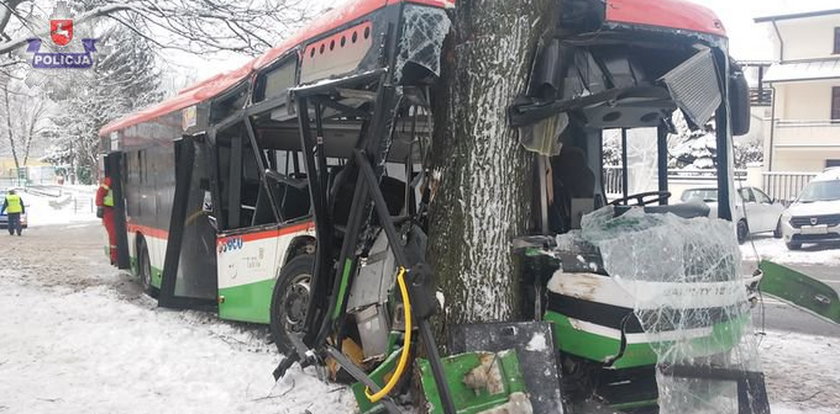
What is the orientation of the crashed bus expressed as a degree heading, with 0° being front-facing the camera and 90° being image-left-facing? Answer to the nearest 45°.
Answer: approximately 315°

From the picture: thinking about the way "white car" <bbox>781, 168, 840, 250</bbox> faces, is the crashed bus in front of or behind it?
in front

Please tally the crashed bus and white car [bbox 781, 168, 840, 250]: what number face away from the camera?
0

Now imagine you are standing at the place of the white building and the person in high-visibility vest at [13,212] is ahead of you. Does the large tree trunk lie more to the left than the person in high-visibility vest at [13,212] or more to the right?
left

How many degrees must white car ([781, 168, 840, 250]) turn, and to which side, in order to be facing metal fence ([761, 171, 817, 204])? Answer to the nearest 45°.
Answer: approximately 135° to its right

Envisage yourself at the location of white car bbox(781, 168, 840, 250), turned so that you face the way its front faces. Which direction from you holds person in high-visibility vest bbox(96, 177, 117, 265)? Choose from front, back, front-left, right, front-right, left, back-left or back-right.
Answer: front

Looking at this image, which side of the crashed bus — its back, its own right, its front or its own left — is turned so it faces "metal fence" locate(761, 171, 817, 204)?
left

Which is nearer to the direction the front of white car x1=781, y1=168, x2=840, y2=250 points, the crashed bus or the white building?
the crashed bus

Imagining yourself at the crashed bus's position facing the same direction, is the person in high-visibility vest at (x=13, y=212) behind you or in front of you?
behind

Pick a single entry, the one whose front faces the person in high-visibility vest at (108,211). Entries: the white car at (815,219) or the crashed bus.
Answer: the white car

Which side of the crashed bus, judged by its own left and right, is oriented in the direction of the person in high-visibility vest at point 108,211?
back

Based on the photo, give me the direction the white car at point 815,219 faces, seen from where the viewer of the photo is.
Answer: facing the viewer and to the left of the viewer
